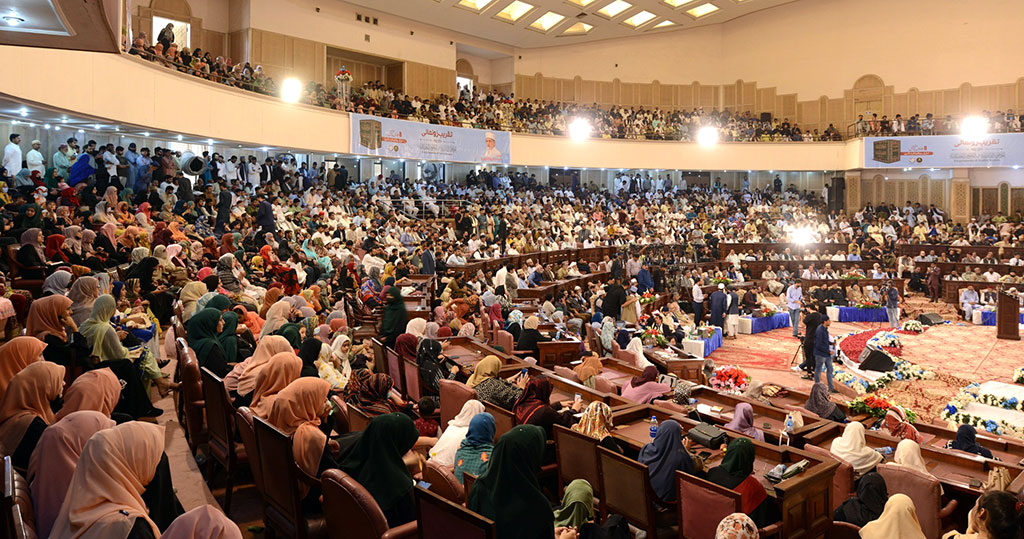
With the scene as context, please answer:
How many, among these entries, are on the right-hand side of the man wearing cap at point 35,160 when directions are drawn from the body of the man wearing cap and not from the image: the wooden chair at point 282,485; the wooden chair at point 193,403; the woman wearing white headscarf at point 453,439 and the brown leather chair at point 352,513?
4

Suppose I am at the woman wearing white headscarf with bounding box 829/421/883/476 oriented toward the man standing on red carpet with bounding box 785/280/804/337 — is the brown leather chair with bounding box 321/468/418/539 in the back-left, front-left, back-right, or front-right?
back-left

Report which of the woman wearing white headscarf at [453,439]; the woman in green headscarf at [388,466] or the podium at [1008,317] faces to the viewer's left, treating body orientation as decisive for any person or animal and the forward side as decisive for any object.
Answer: the podium

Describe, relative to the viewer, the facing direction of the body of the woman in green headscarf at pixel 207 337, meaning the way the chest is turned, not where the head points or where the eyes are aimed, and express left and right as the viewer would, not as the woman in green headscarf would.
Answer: facing to the right of the viewer

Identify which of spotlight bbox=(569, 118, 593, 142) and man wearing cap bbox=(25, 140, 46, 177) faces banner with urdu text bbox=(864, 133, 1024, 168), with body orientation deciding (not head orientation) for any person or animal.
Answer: the man wearing cap

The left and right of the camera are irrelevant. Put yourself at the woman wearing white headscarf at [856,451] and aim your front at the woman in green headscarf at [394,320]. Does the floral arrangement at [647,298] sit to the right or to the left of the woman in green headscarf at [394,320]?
right

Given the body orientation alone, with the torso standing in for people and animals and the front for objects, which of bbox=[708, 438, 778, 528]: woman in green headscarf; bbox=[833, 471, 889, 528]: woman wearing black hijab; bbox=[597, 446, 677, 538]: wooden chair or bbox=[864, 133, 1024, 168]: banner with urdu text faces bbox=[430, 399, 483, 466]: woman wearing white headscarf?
the banner with urdu text

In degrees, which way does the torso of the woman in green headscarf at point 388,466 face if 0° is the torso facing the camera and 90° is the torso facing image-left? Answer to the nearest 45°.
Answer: approximately 225°

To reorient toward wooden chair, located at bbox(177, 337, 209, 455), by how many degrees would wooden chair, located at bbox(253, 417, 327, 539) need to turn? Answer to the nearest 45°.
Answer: approximately 45° to its left

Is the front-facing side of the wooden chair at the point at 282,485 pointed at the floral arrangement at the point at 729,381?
yes

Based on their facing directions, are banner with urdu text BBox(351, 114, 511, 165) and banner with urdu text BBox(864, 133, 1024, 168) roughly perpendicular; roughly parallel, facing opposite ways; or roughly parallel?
roughly perpendicular

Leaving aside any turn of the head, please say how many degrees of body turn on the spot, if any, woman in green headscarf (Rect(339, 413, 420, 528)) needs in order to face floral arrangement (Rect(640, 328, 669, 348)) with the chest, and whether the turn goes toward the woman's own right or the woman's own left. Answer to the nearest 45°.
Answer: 0° — they already face it
